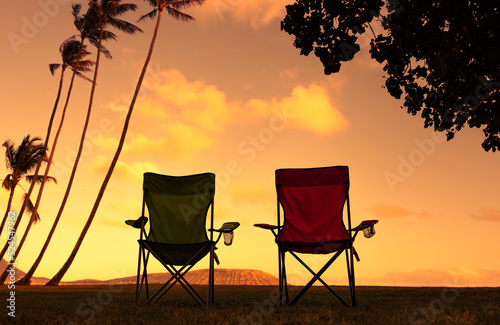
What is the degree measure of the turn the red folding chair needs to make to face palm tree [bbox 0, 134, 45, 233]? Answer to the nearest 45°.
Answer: approximately 45° to its left

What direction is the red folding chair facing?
away from the camera

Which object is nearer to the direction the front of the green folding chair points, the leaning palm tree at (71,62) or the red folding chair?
the leaning palm tree

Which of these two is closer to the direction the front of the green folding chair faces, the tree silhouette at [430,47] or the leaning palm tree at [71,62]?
the leaning palm tree

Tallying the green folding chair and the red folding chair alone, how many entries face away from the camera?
2

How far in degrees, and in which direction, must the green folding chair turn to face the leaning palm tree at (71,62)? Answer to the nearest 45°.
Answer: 0° — it already faces it

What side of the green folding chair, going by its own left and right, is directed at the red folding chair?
right

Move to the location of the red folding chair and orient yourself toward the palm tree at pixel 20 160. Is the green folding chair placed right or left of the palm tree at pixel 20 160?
left

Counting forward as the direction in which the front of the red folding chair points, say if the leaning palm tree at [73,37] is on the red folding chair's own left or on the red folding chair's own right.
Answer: on the red folding chair's own left

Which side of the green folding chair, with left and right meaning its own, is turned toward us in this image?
back

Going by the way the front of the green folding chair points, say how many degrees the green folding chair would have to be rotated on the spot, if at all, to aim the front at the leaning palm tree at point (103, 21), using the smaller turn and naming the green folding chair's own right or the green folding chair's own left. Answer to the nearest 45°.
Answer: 0° — it already faces it
